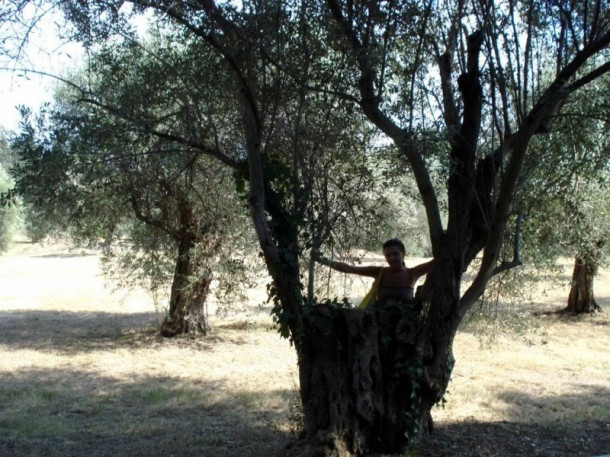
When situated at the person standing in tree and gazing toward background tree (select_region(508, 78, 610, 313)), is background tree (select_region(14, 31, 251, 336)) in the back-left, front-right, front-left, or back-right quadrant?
front-left

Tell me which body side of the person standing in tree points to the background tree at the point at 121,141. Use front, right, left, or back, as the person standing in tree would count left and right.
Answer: right

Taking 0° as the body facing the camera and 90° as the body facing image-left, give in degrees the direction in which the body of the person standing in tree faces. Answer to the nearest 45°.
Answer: approximately 0°

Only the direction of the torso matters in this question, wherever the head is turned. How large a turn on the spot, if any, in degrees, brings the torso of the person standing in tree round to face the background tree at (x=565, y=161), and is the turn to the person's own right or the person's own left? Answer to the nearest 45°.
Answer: approximately 90° to the person's own left
